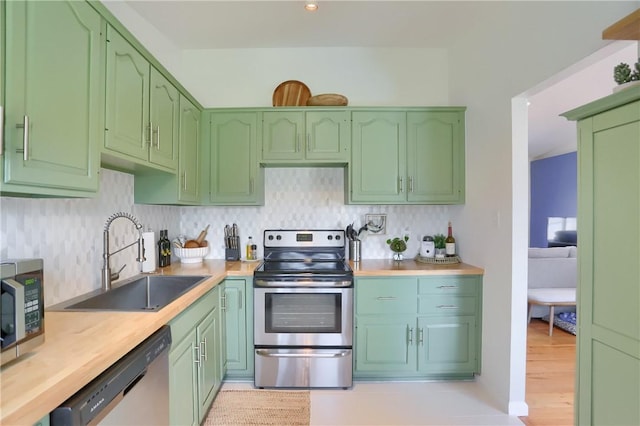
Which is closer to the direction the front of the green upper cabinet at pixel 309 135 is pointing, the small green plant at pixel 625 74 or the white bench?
the small green plant

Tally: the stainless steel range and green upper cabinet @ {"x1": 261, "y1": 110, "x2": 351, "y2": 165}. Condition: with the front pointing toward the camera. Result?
2

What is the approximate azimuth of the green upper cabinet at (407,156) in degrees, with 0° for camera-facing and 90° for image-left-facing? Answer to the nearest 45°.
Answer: approximately 0°

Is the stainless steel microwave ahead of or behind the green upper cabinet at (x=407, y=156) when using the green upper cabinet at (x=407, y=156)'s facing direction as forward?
ahead

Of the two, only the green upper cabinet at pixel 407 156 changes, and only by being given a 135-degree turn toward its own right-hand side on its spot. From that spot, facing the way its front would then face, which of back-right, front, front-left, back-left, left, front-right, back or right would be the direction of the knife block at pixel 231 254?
front-left

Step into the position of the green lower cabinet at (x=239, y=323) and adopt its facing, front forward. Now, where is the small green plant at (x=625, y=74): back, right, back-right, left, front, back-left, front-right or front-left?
front-left

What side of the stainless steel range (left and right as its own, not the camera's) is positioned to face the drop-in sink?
right

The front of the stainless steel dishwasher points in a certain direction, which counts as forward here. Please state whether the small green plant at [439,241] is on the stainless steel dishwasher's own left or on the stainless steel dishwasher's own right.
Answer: on the stainless steel dishwasher's own left

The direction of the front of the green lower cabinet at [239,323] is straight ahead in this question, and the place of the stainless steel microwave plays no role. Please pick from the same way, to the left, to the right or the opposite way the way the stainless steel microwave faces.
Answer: to the left

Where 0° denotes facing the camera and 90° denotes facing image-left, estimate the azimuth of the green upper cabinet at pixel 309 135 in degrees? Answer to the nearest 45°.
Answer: approximately 0°
